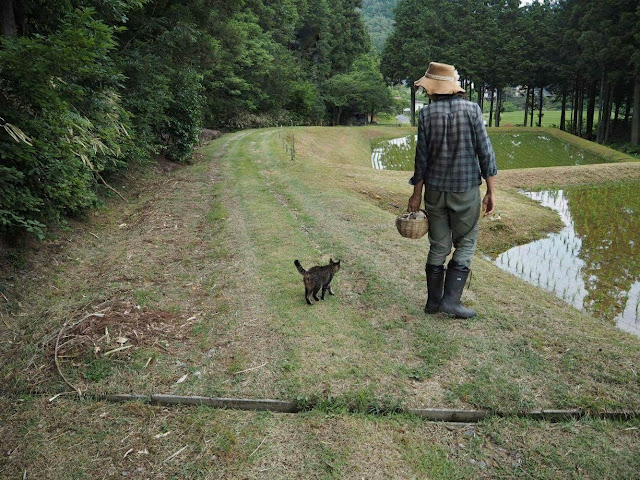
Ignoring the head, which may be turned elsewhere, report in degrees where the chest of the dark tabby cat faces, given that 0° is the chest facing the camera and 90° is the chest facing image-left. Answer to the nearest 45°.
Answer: approximately 225°

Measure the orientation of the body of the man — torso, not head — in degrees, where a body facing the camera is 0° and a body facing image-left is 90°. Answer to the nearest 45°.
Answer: approximately 180°

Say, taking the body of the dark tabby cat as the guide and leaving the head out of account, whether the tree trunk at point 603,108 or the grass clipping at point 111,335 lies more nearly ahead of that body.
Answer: the tree trunk

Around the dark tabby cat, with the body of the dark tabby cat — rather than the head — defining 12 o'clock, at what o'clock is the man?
The man is roughly at 2 o'clock from the dark tabby cat.

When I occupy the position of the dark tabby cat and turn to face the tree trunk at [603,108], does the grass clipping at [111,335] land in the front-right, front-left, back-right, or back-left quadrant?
back-left

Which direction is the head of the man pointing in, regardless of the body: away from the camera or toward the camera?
away from the camera

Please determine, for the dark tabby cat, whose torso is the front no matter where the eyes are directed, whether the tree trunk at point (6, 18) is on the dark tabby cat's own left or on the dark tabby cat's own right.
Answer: on the dark tabby cat's own left

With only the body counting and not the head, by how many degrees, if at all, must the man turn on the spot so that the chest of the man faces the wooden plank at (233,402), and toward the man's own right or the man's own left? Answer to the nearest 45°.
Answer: approximately 135° to the man's own left

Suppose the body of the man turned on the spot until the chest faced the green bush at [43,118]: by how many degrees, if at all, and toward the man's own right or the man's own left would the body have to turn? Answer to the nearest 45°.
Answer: approximately 90° to the man's own left

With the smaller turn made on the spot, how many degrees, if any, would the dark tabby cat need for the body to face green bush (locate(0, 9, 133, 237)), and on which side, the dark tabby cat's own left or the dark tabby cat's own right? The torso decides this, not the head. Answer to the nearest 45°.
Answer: approximately 135° to the dark tabby cat's own left
